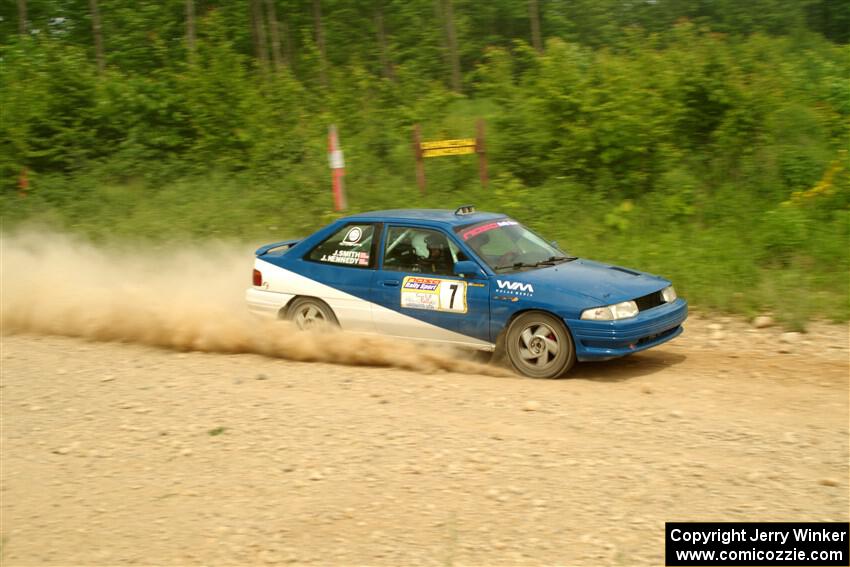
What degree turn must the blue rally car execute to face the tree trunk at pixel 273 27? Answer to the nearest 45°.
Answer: approximately 135° to its left

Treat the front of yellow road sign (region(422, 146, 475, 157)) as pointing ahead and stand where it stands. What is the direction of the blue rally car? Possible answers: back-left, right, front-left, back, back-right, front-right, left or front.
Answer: front

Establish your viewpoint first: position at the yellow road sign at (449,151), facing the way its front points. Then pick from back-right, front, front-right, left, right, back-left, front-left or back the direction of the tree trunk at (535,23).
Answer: back

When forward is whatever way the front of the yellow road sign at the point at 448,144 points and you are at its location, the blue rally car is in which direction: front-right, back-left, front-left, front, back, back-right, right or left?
front

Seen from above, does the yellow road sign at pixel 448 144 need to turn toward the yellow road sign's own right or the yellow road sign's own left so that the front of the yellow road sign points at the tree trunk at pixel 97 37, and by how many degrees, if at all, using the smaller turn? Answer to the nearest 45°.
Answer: approximately 135° to the yellow road sign's own right

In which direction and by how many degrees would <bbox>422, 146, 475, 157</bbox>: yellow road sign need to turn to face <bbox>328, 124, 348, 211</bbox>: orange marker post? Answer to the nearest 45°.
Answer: approximately 90° to its right

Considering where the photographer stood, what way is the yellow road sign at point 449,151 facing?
facing the viewer

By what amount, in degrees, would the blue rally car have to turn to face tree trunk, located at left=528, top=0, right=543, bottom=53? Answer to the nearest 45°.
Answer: approximately 135° to its left

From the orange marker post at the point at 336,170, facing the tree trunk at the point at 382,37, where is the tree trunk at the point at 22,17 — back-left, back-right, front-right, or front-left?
front-left

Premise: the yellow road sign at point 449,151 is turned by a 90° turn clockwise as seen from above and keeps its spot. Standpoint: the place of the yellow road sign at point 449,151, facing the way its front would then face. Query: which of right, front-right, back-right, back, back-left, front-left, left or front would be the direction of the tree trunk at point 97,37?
front-right

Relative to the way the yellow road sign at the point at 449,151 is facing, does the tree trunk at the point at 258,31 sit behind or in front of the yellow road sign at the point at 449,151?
behind

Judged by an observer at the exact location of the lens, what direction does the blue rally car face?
facing the viewer and to the right of the viewer

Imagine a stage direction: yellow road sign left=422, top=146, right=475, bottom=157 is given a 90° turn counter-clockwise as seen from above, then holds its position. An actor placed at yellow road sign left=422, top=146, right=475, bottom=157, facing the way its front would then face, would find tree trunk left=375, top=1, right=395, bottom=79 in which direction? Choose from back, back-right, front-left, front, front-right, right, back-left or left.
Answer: left
